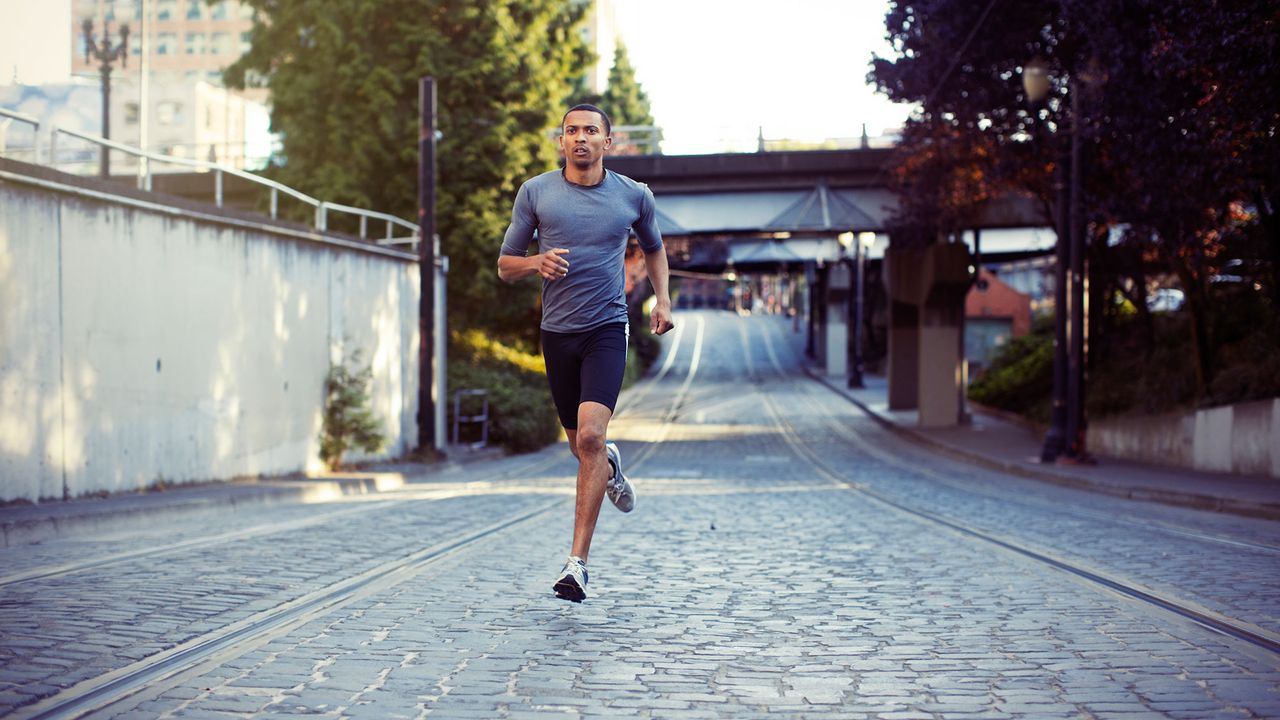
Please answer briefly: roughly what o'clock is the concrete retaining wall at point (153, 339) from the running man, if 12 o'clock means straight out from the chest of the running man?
The concrete retaining wall is roughly at 5 o'clock from the running man.

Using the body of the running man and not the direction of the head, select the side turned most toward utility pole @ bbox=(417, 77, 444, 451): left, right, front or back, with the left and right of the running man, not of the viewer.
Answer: back

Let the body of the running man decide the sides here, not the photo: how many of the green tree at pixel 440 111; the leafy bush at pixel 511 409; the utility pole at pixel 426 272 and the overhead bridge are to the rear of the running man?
4

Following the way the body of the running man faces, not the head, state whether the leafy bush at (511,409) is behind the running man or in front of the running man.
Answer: behind

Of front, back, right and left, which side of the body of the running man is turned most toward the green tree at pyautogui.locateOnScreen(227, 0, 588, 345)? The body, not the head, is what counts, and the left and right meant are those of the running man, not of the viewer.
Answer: back

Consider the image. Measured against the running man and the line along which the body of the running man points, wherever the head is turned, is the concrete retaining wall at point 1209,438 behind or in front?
behind

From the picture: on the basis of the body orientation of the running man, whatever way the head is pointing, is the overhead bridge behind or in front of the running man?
behind

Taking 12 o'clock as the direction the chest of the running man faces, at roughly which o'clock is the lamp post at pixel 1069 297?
The lamp post is roughly at 7 o'clock from the running man.
